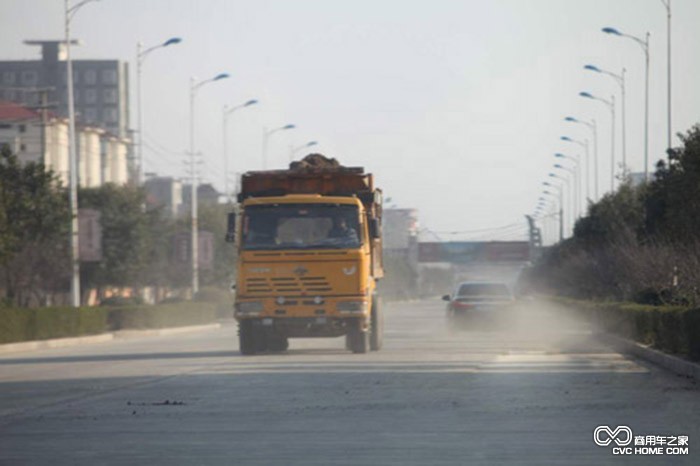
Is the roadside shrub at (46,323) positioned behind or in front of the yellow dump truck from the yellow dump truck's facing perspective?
behind

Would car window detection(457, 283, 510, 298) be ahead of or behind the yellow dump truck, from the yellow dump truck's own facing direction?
behind

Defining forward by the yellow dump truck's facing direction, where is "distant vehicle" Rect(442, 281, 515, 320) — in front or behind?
behind

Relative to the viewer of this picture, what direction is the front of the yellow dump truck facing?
facing the viewer

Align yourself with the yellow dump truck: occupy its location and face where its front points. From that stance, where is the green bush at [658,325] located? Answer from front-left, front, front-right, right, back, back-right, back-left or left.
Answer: left
